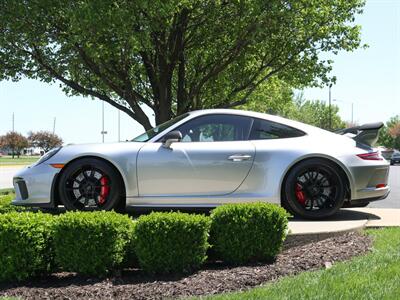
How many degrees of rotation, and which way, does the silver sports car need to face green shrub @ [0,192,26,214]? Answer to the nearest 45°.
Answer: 0° — it already faces it

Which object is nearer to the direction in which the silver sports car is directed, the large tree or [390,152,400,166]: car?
the large tree

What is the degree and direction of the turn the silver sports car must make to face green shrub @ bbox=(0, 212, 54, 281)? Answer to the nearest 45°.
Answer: approximately 45° to its left

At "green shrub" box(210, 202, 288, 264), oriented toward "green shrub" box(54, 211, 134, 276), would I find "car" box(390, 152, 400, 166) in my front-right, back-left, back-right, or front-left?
back-right

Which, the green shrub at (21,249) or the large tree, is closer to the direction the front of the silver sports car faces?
the green shrub

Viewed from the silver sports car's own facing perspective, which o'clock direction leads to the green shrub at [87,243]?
The green shrub is roughly at 10 o'clock from the silver sports car.

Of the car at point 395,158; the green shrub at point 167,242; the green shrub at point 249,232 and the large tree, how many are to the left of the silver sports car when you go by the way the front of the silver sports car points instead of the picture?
2

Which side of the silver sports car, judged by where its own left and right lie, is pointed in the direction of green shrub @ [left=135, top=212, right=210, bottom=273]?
left

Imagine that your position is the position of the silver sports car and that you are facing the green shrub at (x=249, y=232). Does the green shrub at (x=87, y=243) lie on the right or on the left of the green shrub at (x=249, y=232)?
right

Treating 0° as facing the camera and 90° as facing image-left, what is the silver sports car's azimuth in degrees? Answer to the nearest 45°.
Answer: approximately 90°
